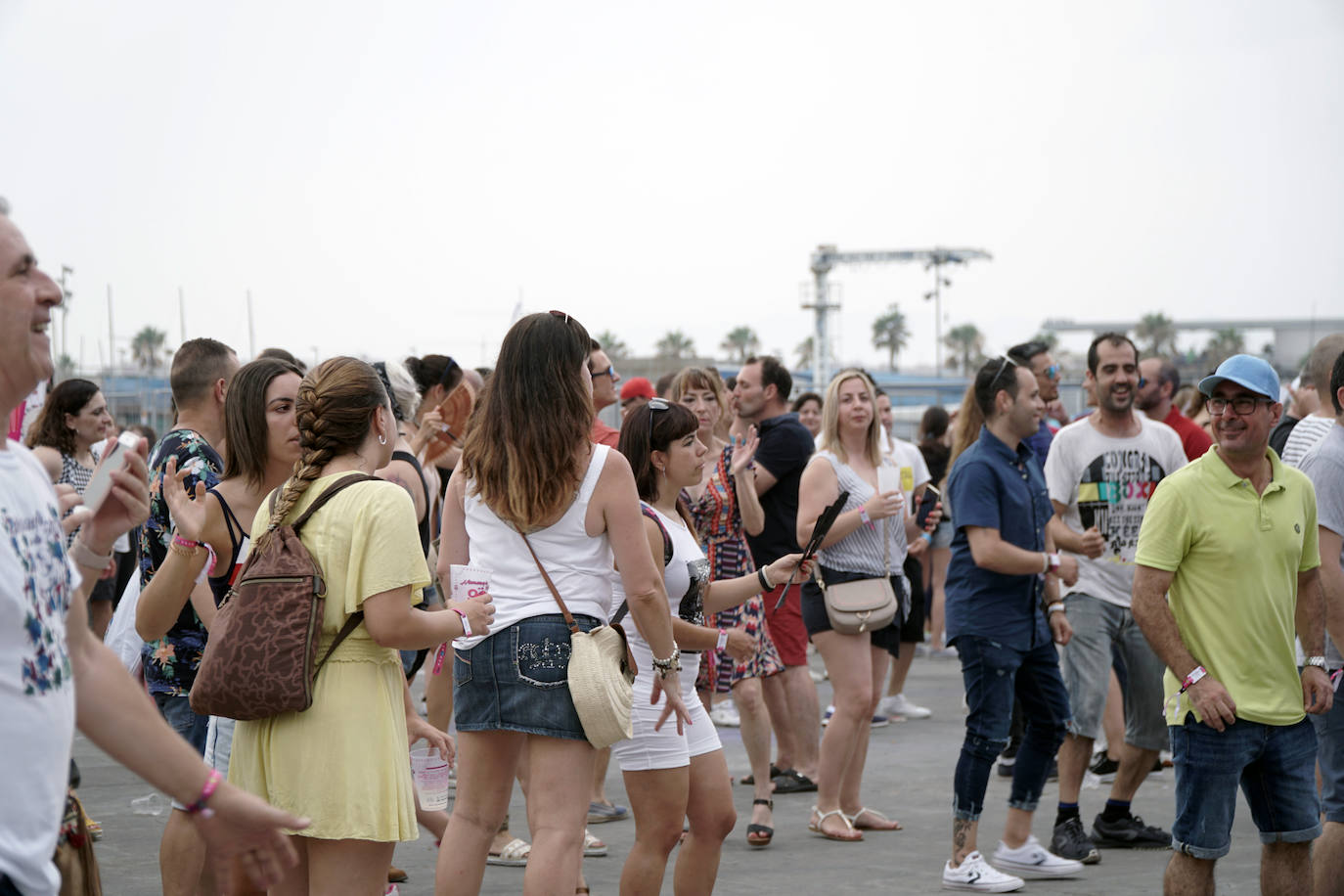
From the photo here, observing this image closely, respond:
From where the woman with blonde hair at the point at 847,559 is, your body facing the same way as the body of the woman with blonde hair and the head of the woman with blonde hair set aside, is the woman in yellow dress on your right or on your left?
on your right

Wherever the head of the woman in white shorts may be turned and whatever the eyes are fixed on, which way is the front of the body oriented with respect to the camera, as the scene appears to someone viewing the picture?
to the viewer's right

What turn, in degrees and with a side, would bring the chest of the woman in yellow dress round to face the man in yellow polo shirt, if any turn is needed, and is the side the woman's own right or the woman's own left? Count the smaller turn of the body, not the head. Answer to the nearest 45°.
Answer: approximately 45° to the woman's own right

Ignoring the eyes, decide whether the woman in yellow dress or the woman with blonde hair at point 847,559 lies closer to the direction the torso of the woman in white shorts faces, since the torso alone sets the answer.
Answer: the woman with blonde hair

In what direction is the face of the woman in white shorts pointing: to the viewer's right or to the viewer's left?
to the viewer's right

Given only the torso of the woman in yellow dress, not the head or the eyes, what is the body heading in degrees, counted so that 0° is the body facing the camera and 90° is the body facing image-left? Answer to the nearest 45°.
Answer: approximately 225°

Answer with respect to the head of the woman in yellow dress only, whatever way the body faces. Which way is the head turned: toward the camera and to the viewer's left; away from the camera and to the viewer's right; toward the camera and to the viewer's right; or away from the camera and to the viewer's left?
away from the camera and to the viewer's right

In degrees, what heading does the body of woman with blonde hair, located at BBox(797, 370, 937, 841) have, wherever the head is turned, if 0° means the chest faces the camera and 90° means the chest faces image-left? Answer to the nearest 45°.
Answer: approximately 315°

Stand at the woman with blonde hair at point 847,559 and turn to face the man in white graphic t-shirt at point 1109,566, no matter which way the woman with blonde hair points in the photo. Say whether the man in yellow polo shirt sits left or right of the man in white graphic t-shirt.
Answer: right
